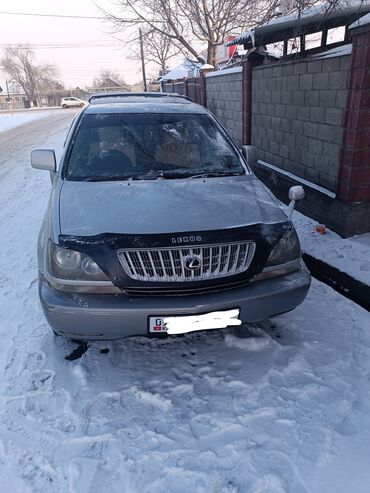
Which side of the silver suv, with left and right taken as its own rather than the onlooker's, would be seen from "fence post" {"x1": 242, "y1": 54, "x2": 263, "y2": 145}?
back

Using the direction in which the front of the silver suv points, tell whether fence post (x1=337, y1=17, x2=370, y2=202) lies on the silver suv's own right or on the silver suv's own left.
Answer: on the silver suv's own left

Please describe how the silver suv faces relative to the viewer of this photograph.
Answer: facing the viewer

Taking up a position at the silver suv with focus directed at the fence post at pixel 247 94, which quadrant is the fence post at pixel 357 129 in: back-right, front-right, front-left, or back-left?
front-right
